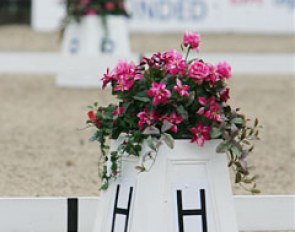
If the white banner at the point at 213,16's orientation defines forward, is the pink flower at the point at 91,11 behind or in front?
in front

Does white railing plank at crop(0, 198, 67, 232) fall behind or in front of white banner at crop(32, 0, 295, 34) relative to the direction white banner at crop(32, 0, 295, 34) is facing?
in front

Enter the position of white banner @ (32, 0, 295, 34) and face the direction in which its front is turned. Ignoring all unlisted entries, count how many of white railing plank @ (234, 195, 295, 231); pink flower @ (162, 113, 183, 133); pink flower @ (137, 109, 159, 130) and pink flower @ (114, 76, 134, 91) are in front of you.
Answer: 4

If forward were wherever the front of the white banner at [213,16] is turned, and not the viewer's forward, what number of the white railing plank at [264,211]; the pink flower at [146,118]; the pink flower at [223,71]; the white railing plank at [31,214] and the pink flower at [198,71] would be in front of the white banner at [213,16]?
5

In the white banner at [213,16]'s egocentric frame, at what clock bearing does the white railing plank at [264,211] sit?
The white railing plank is roughly at 12 o'clock from the white banner.

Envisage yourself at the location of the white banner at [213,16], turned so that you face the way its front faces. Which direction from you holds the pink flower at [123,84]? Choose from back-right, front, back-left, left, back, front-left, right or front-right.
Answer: front

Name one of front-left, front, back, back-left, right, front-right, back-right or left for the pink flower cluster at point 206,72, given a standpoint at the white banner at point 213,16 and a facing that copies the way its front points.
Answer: front

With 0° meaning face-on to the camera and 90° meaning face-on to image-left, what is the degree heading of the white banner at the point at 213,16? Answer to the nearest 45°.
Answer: approximately 0°

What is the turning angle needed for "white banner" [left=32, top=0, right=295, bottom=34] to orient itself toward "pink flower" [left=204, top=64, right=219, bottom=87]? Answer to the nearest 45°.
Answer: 0° — it already faces it

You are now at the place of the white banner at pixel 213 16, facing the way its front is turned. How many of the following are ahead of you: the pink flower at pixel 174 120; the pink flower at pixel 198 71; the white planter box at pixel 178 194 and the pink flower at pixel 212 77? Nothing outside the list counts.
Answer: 4

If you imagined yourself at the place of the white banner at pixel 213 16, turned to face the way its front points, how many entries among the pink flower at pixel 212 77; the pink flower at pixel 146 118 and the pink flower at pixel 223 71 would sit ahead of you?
3
